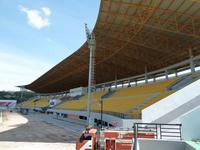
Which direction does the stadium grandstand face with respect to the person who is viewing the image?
facing the viewer and to the left of the viewer
